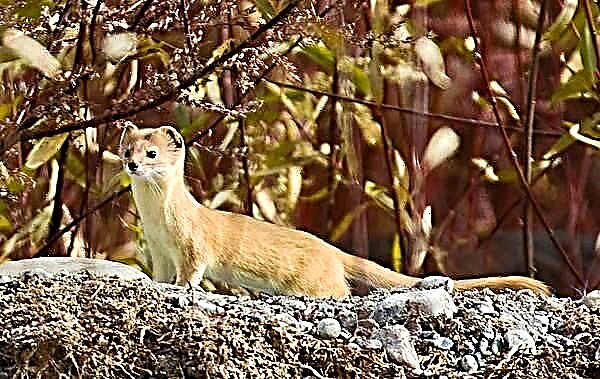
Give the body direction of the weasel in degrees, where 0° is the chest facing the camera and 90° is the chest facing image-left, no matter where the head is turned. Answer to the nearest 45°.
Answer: approximately 90°
